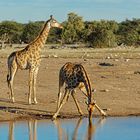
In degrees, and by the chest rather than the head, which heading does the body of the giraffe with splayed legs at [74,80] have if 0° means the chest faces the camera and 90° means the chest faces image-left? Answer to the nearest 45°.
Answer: approximately 315°
